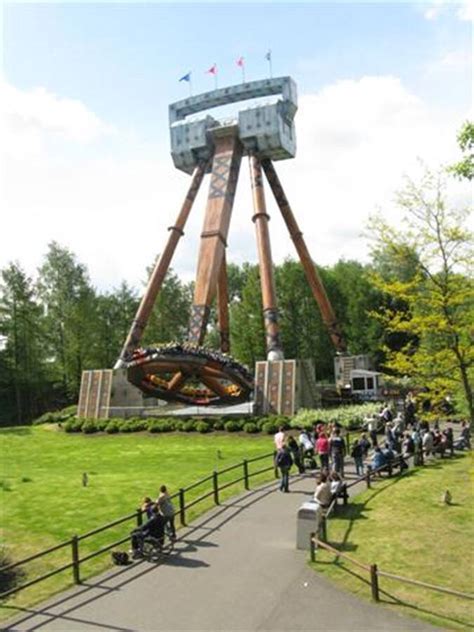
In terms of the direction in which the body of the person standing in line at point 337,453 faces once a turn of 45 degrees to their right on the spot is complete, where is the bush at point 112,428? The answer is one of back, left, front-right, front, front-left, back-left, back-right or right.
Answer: left

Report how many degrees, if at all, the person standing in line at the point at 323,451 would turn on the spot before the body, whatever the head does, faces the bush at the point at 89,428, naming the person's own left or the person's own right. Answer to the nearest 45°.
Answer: approximately 45° to the person's own left

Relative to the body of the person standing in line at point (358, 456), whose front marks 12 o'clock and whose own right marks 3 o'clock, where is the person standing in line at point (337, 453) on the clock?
the person standing in line at point (337, 453) is roughly at 8 o'clock from the person standing in line at point (358, 456).

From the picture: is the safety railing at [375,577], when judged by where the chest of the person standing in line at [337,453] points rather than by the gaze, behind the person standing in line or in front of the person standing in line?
behind

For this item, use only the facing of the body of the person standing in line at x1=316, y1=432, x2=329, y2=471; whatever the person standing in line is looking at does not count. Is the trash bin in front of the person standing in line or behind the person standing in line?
behind

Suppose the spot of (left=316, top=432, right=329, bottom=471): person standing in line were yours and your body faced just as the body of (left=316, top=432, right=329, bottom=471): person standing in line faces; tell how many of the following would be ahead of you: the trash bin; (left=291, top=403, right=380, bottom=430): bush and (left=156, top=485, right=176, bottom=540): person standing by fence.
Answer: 1

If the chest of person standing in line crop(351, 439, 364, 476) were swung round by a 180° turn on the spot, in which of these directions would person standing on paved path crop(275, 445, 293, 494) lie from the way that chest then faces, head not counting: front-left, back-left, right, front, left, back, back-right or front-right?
front-right

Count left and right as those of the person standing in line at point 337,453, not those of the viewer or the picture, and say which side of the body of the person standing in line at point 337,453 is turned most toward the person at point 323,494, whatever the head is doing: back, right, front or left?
back

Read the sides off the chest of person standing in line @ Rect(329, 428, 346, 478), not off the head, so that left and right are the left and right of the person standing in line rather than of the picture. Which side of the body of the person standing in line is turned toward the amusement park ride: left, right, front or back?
front

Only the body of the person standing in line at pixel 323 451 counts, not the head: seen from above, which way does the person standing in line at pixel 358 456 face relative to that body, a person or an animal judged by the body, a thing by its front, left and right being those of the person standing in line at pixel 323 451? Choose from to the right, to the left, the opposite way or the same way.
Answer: the same way

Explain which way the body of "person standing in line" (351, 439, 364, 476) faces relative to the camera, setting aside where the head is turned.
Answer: away from the camera

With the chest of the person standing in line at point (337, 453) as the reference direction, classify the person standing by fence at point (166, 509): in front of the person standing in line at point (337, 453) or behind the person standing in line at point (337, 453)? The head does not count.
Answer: behind

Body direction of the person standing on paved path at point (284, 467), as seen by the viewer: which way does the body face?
away from the camera

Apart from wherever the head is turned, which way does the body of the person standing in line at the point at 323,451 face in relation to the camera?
away from the camera

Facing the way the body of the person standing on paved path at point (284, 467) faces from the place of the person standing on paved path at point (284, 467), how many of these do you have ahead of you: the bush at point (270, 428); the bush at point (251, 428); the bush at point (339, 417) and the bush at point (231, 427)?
4

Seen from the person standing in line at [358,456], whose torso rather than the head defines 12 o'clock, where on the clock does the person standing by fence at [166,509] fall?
the person standing by fence at [166,509] is roughly at 7 o'clock from the person standing in line at [358,456].

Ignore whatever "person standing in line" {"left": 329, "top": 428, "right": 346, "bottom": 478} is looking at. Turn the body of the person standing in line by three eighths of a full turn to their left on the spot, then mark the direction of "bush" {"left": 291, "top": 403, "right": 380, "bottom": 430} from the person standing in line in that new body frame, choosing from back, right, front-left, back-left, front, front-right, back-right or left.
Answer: back-right

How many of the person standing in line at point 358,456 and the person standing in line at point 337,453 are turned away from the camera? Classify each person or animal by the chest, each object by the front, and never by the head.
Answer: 2

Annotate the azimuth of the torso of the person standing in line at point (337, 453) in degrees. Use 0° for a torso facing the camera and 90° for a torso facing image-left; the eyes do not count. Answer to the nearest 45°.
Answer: approximately 180°
